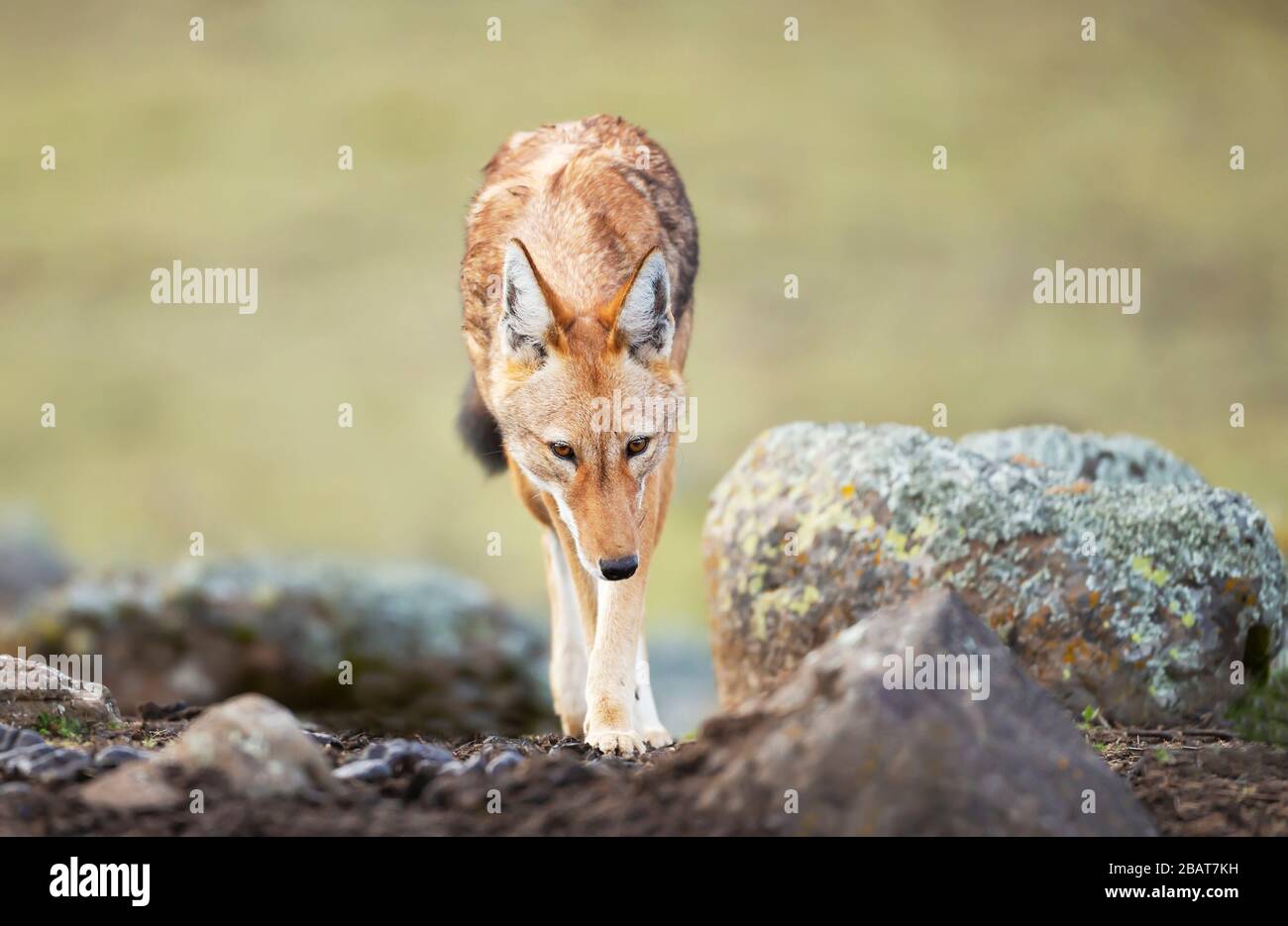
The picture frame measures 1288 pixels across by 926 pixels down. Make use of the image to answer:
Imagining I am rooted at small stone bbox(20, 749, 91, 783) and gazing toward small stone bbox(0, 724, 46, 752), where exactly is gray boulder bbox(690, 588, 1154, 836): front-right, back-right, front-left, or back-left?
back-right

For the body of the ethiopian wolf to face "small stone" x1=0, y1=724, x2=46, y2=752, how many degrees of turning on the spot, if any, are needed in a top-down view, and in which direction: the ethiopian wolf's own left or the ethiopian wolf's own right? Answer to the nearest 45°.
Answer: approximately 45° to the ethiopian wolf's own right

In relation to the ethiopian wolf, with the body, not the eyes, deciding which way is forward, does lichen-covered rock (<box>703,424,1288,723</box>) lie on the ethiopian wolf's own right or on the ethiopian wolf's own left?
on the ethiopian wolf's own left

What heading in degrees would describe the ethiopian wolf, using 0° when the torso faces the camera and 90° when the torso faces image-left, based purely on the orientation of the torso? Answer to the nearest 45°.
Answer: approximately 0°

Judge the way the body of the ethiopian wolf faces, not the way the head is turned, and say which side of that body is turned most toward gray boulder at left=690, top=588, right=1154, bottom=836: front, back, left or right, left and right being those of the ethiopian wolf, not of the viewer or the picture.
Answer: front

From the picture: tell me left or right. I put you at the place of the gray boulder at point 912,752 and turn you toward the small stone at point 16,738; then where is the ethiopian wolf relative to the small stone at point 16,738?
right

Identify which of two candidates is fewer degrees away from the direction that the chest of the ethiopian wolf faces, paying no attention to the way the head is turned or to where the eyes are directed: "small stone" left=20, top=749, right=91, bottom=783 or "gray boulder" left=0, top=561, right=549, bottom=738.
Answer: the small stone

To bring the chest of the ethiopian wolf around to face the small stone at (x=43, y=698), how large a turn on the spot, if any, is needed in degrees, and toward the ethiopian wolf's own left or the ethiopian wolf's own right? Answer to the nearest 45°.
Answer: approximately 90° to the ethiopian wolf's own right

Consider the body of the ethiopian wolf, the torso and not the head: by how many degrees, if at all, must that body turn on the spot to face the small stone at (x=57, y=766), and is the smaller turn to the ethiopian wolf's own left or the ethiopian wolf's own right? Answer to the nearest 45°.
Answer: approximately 45° to the ethiopian wolf's own right

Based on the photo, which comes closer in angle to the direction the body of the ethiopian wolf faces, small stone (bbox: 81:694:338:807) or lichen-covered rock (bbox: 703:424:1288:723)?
the small stone
